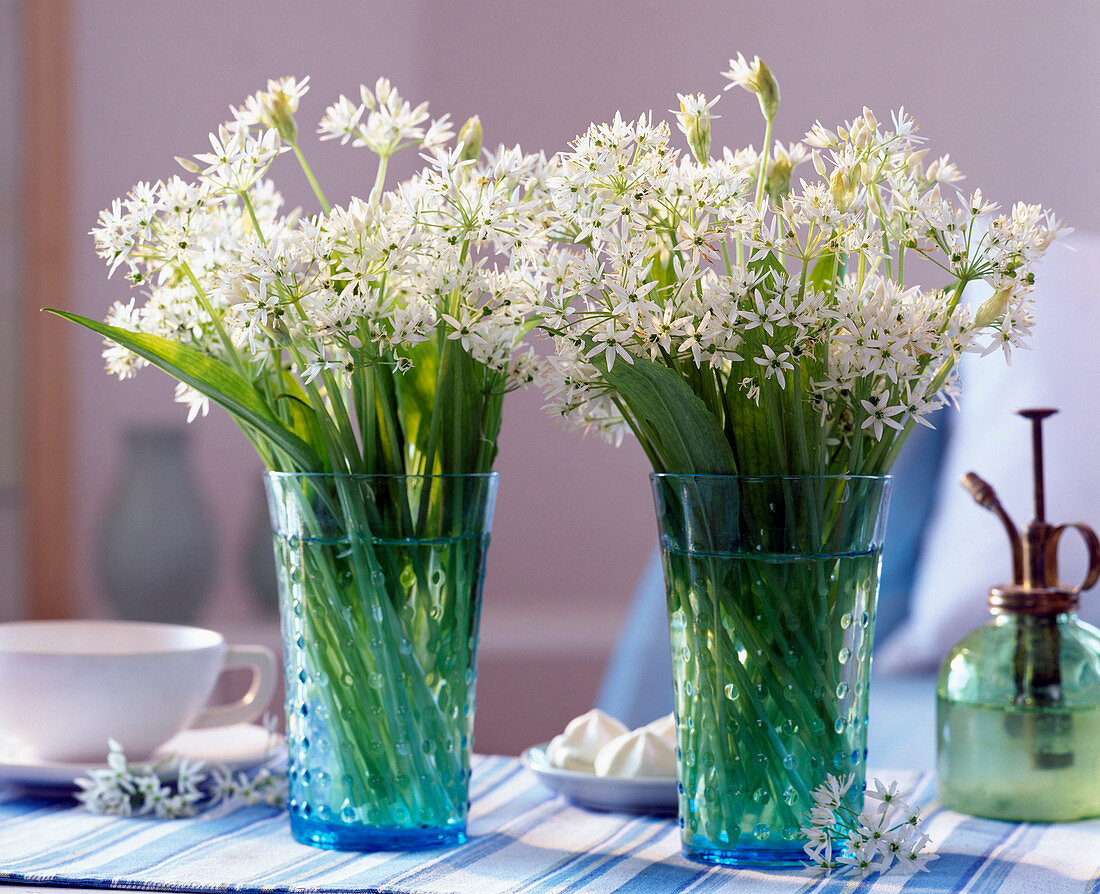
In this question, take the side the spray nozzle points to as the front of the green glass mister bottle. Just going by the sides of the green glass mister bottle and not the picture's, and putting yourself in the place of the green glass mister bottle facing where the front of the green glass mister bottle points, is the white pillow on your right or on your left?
on your right

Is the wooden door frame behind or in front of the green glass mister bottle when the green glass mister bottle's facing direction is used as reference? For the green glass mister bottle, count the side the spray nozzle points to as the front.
in front

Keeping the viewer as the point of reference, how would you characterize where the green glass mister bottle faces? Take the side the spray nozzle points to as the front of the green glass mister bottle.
facing to the left of the viewer
